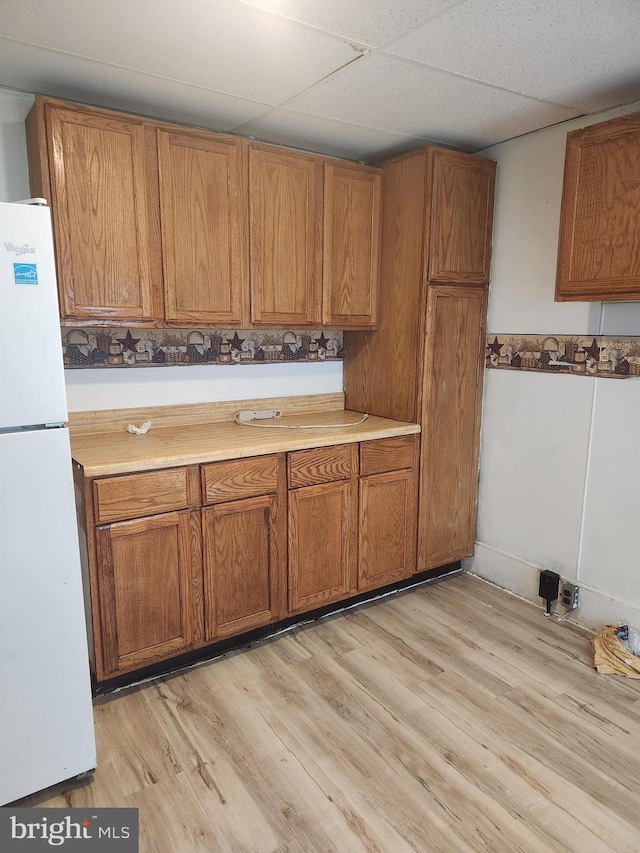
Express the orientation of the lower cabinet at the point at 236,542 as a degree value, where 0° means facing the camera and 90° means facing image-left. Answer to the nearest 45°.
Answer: approximately 315°

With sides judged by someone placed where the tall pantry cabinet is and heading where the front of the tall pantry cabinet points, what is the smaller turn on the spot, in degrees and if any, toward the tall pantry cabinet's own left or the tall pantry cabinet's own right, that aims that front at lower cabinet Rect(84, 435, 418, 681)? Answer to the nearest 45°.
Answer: approximately 90° to the tall pantry cabinet's own right

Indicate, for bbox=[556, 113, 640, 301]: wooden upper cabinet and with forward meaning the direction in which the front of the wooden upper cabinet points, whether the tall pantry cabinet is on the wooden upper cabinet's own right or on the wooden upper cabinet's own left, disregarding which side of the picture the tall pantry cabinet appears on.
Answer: on the wooden upper cabinet's own right

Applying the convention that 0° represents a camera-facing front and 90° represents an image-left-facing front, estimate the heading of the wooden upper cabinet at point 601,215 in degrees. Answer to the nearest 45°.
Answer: approximately 45°

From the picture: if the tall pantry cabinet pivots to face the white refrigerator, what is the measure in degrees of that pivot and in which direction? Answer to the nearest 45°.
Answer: approximately 90° to its right

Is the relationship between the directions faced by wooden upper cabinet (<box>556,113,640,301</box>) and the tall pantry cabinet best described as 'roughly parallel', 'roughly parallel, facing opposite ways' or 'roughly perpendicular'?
roughly perpendicular

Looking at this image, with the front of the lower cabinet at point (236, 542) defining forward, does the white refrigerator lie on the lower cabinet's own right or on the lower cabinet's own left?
on the lower cabinet's own right
